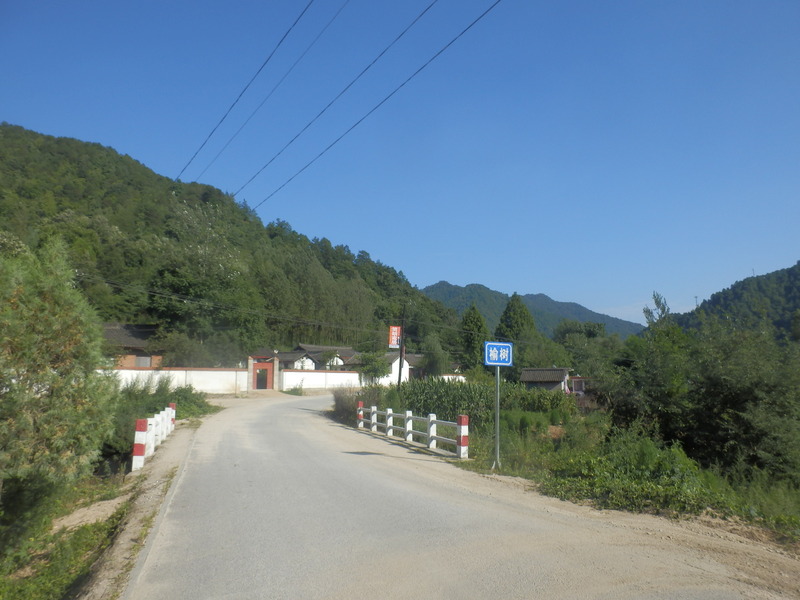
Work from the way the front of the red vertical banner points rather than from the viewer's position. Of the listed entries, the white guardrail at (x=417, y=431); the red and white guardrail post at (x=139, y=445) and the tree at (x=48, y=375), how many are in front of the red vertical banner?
3

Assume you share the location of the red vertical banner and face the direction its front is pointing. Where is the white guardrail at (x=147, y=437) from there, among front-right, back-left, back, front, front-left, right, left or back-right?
front

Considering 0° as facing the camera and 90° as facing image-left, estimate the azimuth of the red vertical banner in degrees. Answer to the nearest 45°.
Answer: approximately 0°

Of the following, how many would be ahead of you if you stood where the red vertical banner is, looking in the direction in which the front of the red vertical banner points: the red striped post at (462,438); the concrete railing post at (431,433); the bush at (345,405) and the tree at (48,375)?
4

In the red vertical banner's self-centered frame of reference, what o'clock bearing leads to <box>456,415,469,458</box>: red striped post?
The red striped post is roughly at 12 o'clock from the red vertical banner.

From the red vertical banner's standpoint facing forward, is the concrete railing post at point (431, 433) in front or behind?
in front

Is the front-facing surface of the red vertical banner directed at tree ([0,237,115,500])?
yes

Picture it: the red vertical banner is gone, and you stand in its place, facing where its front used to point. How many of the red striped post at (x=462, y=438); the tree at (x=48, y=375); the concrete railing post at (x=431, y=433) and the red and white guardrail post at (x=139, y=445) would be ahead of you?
4

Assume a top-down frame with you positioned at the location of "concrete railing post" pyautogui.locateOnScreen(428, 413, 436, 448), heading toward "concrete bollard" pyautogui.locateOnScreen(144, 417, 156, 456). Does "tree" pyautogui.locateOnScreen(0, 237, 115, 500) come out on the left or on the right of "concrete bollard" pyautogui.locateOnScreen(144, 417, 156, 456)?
left

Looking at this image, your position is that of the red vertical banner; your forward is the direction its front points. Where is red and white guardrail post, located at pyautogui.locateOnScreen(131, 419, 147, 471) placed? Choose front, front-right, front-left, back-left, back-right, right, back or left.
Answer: front

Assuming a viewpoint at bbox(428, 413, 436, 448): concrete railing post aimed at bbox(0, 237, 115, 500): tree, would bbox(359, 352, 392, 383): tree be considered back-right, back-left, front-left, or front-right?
back-right

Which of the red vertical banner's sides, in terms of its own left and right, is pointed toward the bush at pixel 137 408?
front

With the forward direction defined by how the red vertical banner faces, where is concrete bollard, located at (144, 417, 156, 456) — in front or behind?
in front

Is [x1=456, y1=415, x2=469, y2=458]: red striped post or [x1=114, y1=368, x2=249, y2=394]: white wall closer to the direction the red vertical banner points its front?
the red striped post
